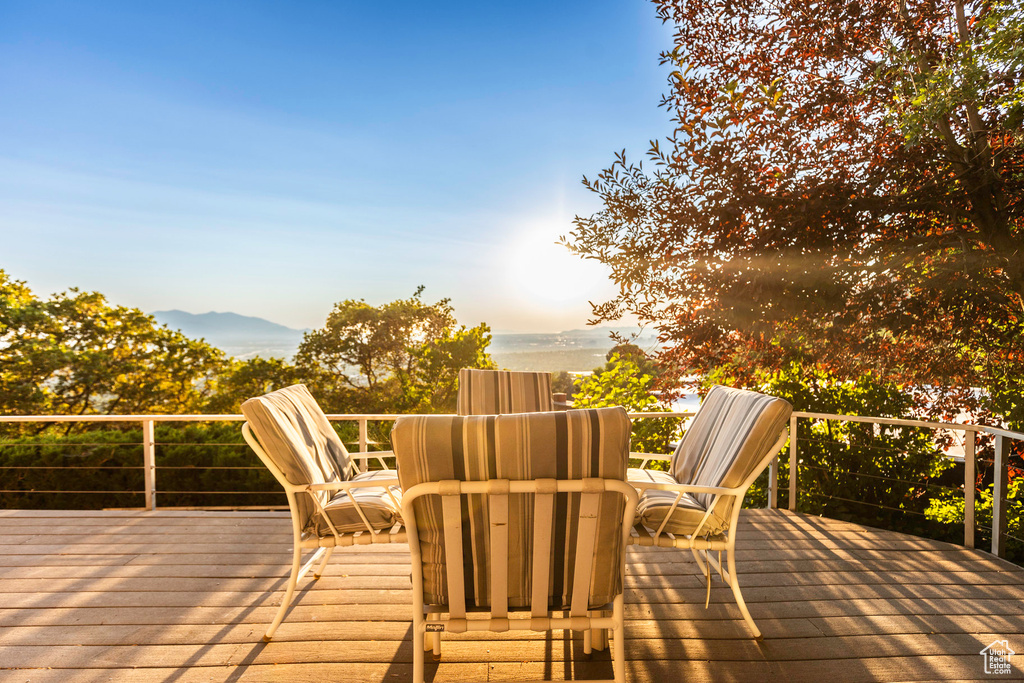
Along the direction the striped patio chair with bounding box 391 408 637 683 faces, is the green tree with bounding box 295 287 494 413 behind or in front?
in front

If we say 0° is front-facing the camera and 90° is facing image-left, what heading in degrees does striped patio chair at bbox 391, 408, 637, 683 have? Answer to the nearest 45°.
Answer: approximately 180°

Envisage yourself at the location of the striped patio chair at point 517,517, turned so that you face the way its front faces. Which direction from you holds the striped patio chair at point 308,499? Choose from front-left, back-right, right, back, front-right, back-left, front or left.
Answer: front-left

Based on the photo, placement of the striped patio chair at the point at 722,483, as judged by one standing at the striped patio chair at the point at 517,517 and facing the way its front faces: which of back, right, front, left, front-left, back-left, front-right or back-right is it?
front-right

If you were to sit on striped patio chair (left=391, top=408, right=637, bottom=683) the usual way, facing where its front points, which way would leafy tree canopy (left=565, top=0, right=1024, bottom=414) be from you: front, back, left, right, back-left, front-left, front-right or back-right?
front-right

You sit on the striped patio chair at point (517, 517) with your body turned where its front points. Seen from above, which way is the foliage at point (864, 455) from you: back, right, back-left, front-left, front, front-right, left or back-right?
front-right
